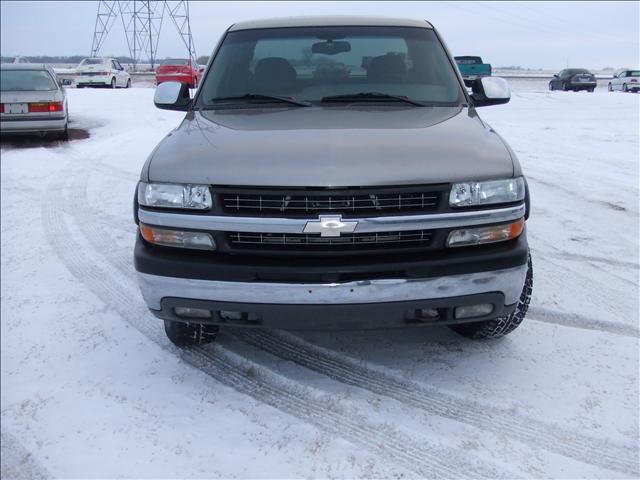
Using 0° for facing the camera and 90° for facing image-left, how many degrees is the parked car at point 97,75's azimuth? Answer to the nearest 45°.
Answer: approximately 225°

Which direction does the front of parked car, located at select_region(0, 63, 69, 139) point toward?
away from the camera

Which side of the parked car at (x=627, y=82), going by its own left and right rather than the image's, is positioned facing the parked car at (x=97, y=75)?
left

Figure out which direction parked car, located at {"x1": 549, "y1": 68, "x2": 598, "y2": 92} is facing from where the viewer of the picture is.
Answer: facing away from the viewer and to the left of the viewer

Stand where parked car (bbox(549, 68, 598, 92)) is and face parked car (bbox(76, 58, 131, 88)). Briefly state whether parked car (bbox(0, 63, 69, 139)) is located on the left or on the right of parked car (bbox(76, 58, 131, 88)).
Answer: left

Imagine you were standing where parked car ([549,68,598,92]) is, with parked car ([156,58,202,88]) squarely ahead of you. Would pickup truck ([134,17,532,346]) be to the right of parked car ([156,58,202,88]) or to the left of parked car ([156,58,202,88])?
left

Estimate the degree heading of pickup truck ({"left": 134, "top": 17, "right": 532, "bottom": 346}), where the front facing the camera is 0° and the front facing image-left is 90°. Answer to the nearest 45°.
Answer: approximately 0°

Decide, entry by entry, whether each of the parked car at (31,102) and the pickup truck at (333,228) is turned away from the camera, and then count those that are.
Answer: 1

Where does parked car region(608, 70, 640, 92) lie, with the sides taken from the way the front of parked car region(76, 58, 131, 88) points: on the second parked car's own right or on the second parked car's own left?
on the second parked car's own right

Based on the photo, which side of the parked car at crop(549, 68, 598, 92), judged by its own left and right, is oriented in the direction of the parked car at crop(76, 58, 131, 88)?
left

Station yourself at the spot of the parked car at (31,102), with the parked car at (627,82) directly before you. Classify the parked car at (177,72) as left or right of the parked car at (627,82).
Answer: left

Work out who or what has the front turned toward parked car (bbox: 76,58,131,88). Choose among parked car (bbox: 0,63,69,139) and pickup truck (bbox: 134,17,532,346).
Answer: parked car (bbox: 0,63,69,139)

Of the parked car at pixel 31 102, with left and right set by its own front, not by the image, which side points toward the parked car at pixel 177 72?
front
